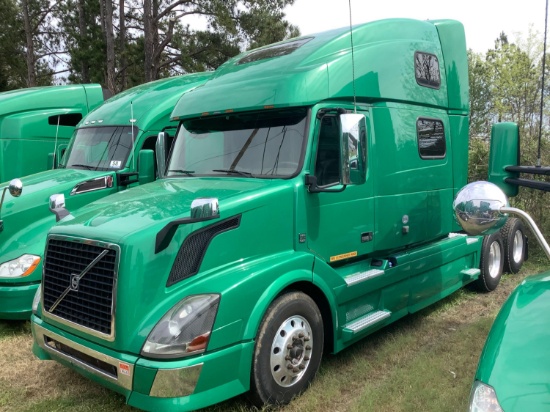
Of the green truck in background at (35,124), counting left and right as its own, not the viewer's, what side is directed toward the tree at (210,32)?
back

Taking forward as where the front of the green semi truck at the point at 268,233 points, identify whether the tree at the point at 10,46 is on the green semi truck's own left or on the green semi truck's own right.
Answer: on the green semi truck's own right

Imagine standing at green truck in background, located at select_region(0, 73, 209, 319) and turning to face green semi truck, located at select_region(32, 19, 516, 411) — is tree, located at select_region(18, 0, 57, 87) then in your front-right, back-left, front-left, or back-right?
back-left

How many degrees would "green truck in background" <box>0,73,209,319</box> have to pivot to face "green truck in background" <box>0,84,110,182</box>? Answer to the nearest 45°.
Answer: approximately 135° to its right

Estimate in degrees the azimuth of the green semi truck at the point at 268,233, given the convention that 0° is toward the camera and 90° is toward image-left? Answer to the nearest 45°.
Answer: approximately 45°

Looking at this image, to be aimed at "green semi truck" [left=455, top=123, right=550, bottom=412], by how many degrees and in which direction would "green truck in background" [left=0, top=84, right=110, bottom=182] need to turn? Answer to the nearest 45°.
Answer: approximately 45° to its left

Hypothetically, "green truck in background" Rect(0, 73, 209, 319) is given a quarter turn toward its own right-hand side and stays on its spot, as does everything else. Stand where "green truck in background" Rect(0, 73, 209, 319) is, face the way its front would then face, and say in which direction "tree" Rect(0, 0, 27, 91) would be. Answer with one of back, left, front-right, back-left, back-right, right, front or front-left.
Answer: front-right

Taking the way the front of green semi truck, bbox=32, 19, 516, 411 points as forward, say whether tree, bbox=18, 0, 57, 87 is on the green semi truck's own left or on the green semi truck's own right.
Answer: on the green semi truck's own right

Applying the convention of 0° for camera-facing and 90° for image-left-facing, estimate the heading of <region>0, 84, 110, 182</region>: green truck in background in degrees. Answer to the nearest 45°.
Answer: approximately 45°

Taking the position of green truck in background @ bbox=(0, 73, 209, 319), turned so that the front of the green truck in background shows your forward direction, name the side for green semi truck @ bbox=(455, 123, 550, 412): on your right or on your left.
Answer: on your left

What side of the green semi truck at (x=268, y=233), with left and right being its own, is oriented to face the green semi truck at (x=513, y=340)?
left
